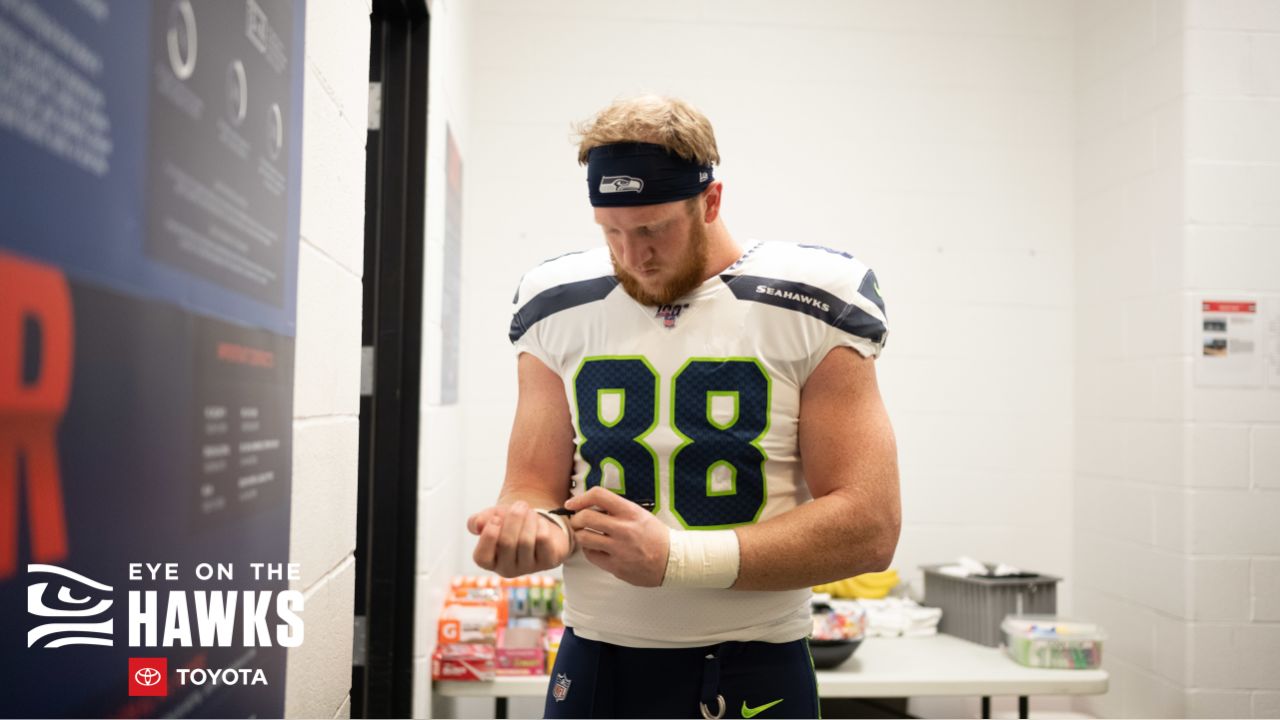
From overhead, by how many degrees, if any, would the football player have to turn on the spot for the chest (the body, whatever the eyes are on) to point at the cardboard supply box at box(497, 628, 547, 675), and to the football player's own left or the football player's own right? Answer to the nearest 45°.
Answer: approximately 180°

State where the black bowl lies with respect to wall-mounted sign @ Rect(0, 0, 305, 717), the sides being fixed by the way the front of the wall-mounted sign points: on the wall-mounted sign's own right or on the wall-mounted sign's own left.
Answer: on the wall-mounted sign's own left

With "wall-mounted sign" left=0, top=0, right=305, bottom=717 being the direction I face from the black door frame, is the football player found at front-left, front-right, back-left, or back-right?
front-left

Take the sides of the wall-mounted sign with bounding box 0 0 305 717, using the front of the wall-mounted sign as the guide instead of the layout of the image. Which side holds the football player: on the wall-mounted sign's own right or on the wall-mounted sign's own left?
on the wall-mounted sign's own left

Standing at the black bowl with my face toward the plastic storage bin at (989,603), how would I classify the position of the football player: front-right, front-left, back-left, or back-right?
back-right

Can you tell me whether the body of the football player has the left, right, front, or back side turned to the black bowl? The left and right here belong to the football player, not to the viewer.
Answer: back

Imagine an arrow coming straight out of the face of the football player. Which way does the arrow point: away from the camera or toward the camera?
toward the camera

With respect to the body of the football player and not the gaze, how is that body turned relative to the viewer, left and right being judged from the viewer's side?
facing the viewer

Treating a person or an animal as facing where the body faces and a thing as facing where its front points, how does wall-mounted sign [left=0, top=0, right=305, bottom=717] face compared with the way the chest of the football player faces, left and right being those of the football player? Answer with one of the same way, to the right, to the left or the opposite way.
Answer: to the left

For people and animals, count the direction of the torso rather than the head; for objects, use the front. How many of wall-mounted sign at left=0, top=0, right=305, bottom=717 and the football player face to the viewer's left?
0

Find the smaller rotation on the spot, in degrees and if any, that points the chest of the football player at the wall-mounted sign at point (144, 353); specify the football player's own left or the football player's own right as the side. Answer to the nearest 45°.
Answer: approximately 45° to the football player's own right

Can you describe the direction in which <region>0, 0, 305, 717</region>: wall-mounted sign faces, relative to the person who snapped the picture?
facing the viewer and to the right of the viewer
